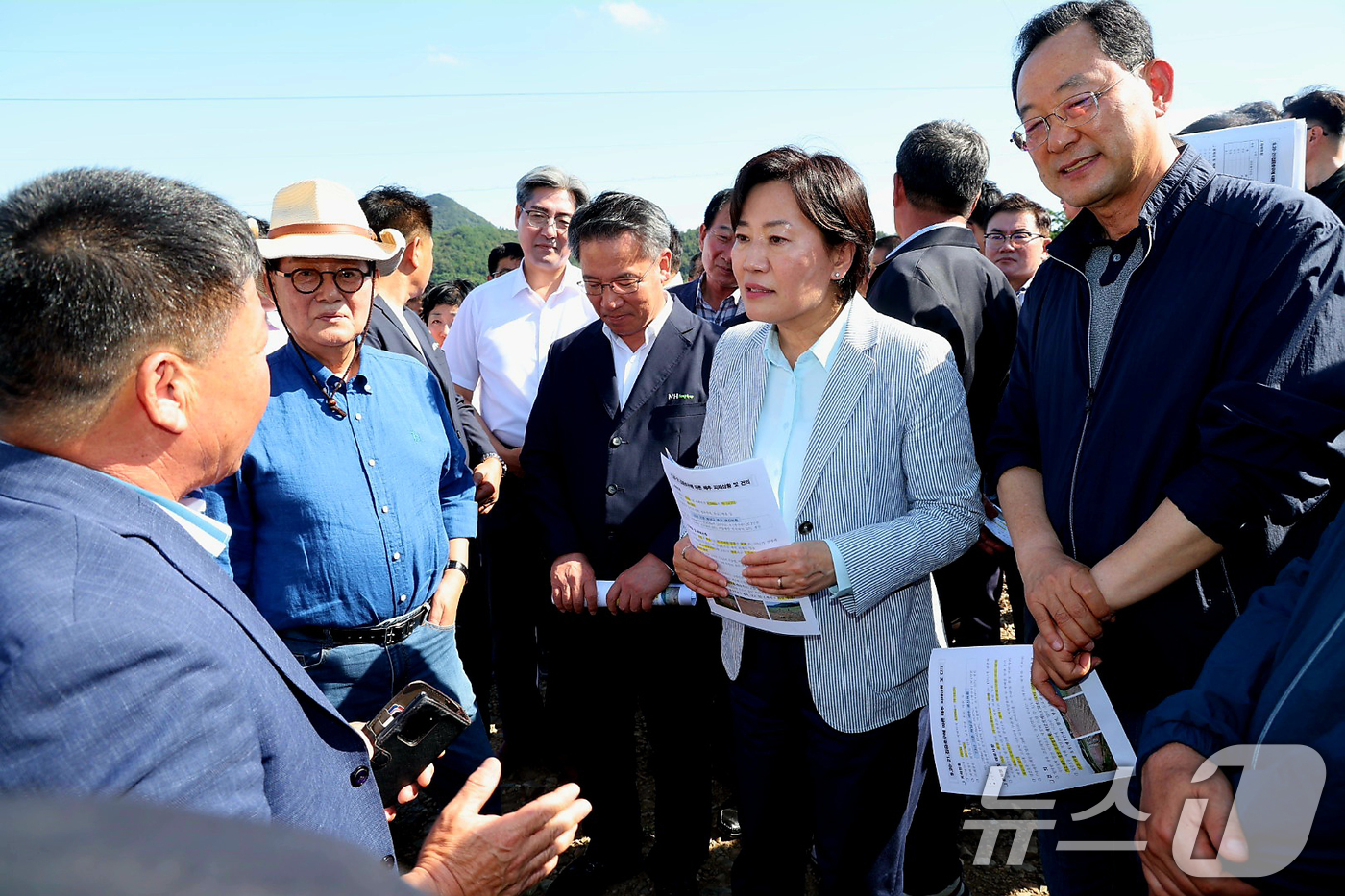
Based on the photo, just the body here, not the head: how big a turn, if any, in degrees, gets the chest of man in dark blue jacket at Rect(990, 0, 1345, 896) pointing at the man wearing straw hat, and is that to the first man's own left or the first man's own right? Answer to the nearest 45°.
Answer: approximately 45° to the first man's own right

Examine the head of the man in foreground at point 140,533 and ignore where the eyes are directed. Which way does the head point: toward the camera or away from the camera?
away from the camera

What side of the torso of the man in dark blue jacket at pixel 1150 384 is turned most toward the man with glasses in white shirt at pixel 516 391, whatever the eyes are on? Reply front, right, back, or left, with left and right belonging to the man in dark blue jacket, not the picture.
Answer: right

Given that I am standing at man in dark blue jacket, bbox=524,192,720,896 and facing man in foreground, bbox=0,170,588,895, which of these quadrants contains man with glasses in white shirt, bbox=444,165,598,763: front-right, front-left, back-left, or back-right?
back-right

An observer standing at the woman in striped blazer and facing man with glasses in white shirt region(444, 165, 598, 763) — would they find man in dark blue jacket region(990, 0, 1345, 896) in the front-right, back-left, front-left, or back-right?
back-right

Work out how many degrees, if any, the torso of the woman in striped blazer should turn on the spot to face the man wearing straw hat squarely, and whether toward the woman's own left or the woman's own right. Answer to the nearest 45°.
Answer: approximately 45° to the woman's own right

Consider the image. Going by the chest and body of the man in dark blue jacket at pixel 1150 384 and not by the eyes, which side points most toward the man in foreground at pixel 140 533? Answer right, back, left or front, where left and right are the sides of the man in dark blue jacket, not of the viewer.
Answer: front

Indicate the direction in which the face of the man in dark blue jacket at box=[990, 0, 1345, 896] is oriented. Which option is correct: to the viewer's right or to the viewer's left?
to the viewer's left

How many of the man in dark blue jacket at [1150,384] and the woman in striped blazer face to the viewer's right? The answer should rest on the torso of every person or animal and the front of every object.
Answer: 0

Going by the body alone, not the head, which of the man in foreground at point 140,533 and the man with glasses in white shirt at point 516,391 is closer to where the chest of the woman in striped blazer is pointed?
the man in foreground

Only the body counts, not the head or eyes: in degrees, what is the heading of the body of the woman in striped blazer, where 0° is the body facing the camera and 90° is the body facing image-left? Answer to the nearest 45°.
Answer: approximately 45°
